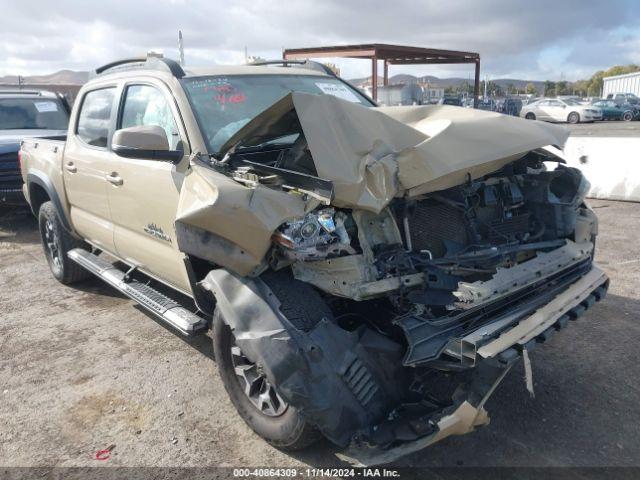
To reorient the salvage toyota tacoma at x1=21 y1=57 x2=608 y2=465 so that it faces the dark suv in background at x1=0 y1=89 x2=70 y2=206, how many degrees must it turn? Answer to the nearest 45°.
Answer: approximately 180°

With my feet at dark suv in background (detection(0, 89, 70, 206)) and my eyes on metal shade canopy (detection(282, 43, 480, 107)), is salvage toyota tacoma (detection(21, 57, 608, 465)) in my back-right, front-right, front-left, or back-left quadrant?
back-right

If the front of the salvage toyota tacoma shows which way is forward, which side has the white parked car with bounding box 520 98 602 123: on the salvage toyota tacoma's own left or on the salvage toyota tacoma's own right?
on the salvage toyota tacoma's own left

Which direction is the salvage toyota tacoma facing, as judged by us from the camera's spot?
facing the viewer and to the right of the viewer

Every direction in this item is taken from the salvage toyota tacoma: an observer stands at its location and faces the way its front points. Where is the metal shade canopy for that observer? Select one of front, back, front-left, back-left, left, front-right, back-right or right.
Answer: back-left

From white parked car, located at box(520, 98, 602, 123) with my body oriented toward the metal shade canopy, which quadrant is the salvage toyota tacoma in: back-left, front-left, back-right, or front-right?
front-left

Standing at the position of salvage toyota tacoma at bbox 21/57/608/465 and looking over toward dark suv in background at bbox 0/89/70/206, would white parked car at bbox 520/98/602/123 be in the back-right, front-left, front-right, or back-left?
front-right
